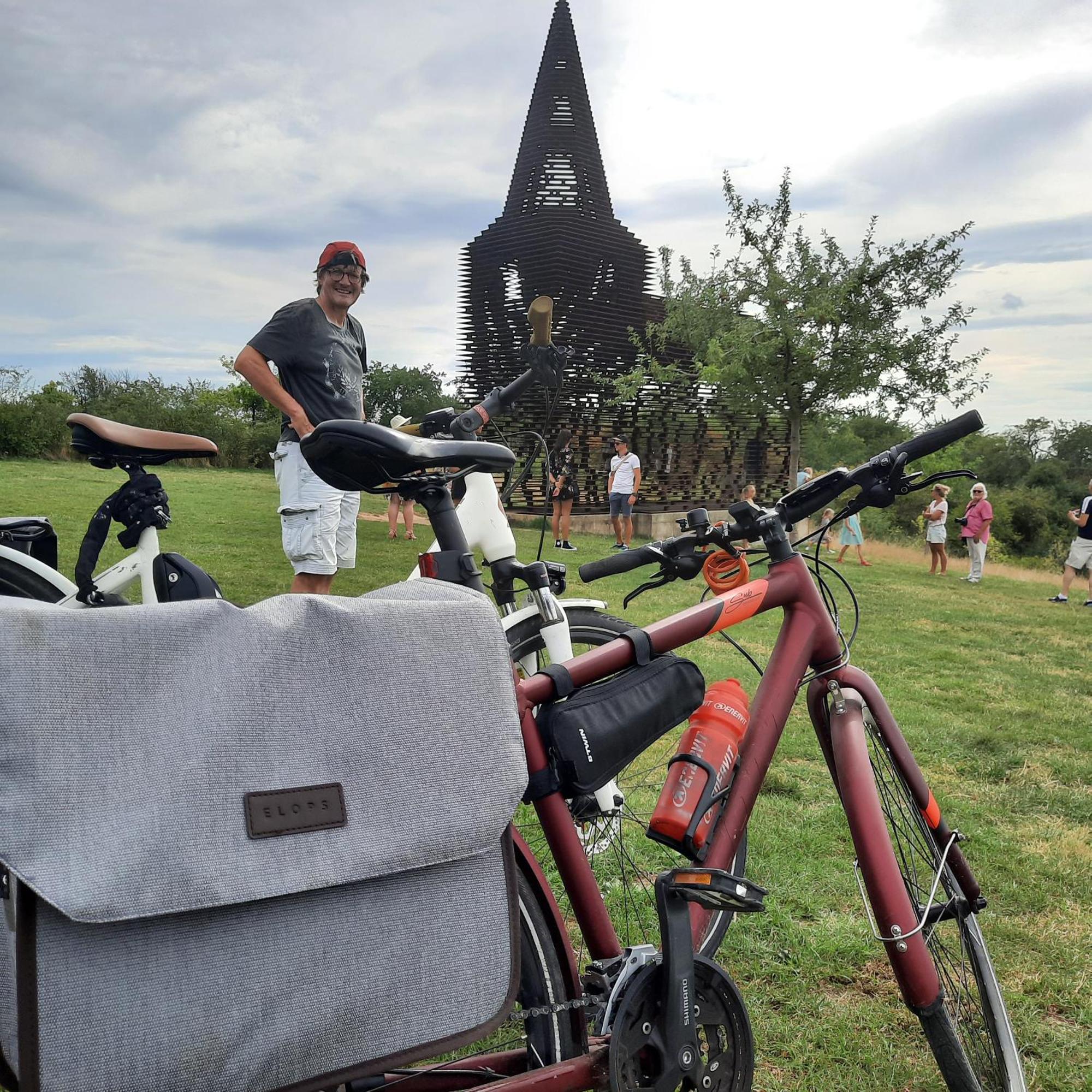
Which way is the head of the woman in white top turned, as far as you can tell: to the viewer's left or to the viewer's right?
to the viewer's left

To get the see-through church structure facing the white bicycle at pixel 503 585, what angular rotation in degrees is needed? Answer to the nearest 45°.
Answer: approximately 45° to its left

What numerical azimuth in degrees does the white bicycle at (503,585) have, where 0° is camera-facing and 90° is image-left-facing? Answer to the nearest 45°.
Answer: approximately 270°

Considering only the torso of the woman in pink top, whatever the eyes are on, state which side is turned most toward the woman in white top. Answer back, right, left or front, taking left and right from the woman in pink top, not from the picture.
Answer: right

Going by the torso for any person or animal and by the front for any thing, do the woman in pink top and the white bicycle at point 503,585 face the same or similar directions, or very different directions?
very different directions

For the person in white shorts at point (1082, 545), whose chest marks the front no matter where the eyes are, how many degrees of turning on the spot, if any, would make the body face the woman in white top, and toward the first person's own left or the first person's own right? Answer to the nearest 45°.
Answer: approximately 45° to the first person's own right

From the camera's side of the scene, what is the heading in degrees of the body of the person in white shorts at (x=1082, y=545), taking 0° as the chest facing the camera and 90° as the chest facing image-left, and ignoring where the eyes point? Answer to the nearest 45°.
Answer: approximately 90°
